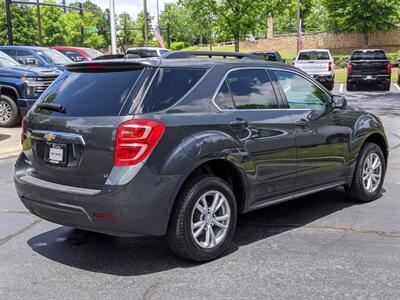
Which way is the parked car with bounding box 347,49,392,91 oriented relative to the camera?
away from the camera

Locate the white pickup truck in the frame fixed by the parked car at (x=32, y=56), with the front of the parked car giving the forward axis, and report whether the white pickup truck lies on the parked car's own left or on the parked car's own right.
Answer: on the parked car's own left

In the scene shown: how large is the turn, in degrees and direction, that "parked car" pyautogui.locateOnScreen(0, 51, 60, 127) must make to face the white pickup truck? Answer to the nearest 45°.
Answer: approximately 90° to its left

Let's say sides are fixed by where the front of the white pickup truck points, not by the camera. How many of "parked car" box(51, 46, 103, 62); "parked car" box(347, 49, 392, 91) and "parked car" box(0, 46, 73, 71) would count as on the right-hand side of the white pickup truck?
1

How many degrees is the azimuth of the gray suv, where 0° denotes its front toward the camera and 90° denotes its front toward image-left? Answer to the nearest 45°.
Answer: approximately 225°

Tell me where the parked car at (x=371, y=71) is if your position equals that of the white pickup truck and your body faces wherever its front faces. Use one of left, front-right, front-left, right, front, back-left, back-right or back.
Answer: right

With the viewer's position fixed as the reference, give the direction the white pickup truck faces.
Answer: facing away from the viewer

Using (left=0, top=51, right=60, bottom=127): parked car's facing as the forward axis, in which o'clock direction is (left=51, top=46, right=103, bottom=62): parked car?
(left=51, top=46, right=103, bottom=62): parked car is roughly at 8 o'clock from (left=0, top=51, right=60, bottom=127): parked car.

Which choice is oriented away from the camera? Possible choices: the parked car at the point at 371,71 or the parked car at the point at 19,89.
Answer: the parked car at the point at 371,71

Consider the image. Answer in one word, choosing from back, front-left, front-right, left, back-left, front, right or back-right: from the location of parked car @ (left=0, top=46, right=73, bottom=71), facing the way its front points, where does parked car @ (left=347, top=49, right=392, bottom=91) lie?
front-left
